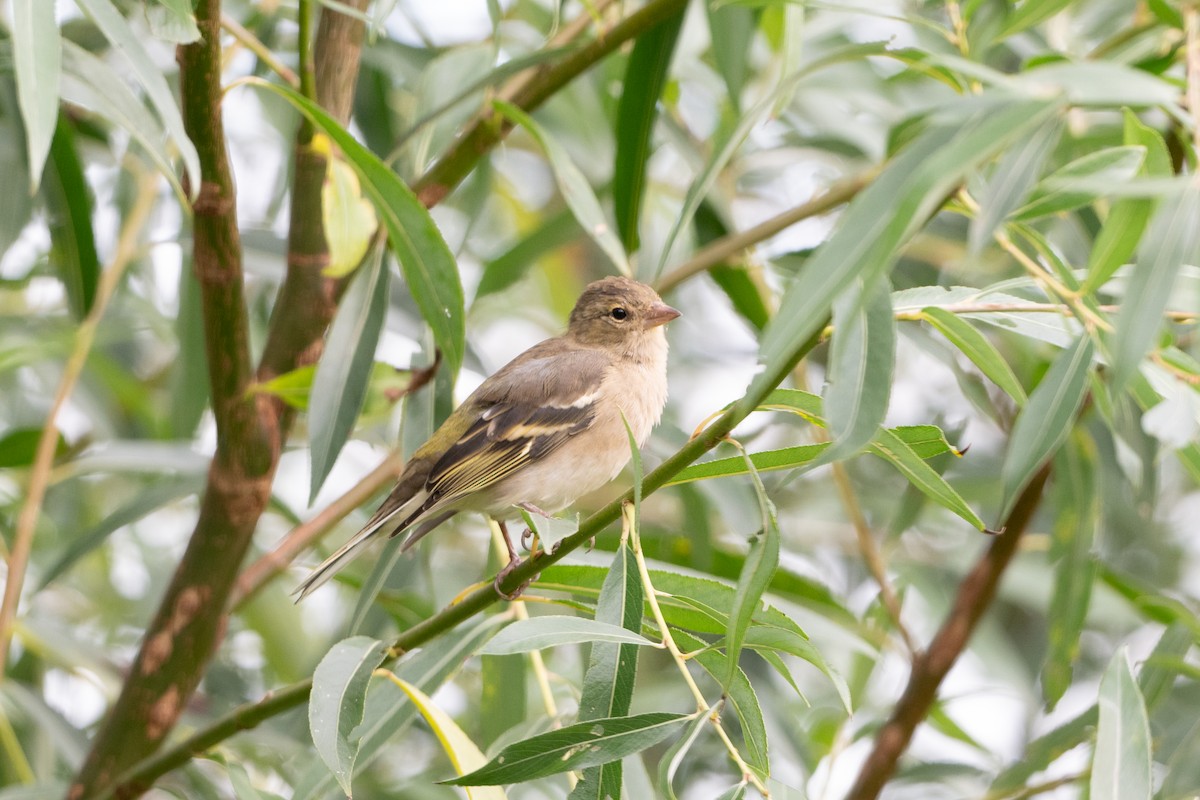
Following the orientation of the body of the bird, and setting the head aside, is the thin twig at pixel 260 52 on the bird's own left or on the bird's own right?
on the bird's own right

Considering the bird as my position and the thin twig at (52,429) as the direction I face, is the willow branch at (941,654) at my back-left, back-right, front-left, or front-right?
back-right

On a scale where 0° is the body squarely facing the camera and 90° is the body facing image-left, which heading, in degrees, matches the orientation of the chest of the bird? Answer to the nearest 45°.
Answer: approximately 270°

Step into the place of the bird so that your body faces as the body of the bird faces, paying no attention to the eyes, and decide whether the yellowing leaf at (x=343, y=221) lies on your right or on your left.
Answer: on your right

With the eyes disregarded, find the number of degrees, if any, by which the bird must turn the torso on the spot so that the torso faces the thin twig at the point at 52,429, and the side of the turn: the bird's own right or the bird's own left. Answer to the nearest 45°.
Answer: approximately 180°

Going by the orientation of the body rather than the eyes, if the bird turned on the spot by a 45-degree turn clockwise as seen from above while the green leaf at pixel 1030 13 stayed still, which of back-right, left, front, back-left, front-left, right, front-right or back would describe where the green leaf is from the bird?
front

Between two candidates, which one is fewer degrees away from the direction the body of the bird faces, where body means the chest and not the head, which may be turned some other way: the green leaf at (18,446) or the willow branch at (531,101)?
the willow branch

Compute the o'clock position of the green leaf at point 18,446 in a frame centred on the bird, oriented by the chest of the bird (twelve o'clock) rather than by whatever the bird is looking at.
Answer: The green leaf is roughly at 6 o'clock from the bird.
